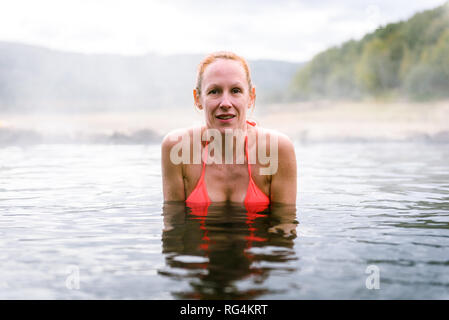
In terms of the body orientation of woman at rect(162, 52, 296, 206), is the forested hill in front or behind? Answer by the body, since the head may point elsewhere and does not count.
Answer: behind

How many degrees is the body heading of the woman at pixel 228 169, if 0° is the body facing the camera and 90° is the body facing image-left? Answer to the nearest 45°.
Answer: approximately 0°
